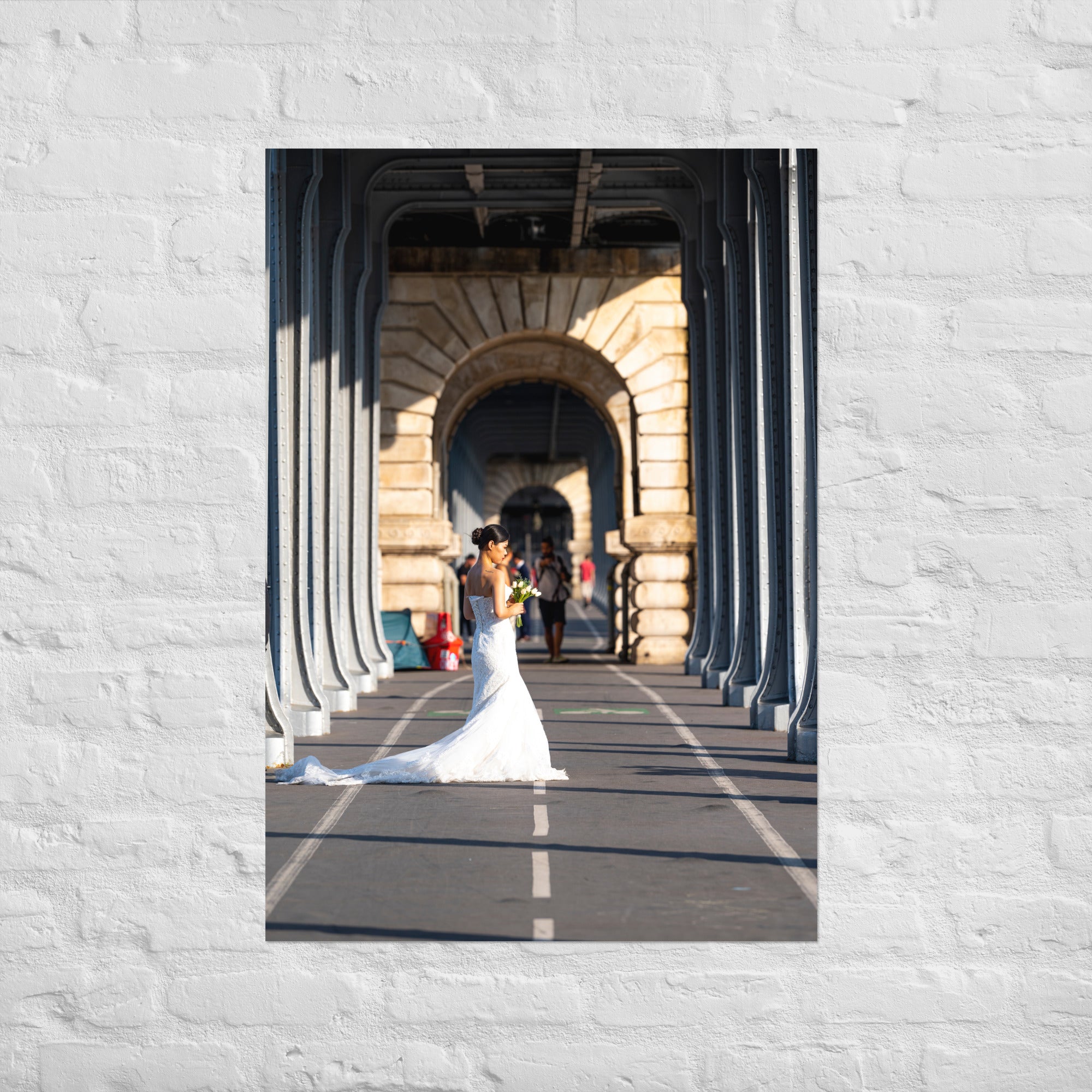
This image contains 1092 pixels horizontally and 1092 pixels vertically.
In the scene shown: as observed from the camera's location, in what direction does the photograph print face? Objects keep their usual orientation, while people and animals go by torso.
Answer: facing the viewer
